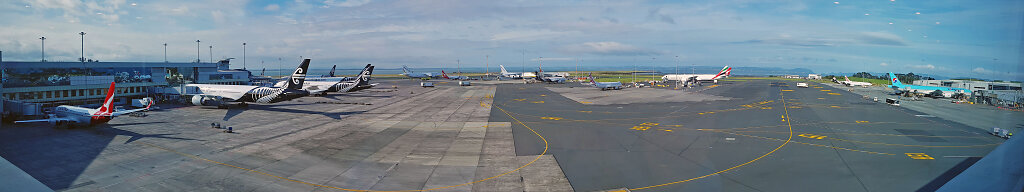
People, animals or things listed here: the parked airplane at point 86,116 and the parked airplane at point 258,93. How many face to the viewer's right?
0

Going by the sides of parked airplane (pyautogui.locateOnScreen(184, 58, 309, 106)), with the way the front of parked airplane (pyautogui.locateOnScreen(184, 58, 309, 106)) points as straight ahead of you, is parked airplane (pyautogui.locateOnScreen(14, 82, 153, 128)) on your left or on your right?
on your left

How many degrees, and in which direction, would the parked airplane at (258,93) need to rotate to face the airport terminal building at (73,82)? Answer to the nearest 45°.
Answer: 0° — it already faces it

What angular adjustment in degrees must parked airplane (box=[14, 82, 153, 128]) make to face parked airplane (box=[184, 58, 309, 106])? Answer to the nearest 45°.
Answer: approximately 90° to its right

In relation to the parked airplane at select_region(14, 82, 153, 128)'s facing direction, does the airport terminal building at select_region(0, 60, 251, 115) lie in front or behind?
in front

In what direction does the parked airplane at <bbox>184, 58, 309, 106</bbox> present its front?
to the viewer's left

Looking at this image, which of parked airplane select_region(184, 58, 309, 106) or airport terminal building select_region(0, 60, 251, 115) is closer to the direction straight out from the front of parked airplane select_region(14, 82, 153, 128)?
the airport terminal building

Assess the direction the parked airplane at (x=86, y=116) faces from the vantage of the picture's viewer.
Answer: facing away from the viewer and to the left of the viewer
